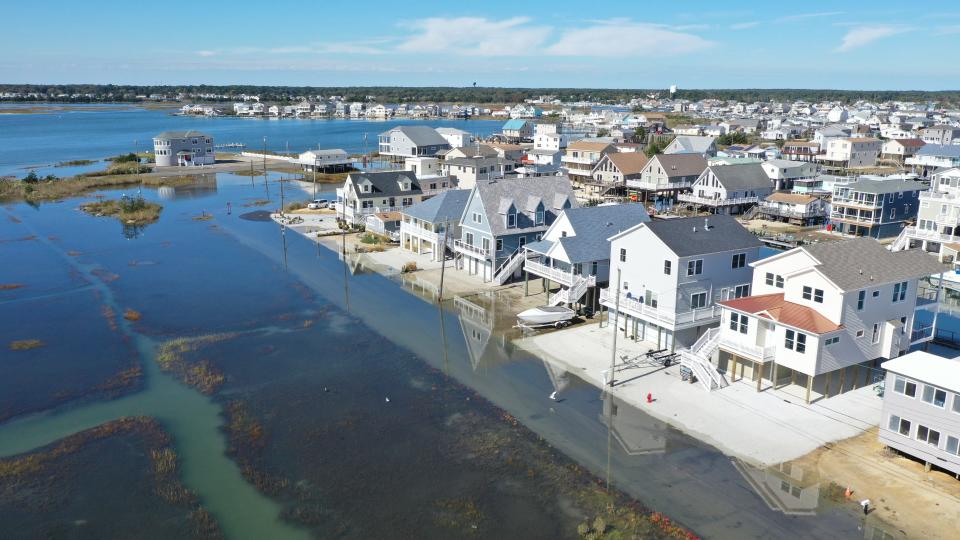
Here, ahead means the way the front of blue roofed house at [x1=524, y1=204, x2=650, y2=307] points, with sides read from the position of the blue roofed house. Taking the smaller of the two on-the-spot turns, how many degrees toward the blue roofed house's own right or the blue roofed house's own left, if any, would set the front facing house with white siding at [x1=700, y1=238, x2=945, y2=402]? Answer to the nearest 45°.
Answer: approximately 90° to the blue roofed house's own left

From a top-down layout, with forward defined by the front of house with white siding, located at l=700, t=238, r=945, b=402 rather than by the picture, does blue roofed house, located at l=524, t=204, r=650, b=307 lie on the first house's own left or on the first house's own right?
on the first house's own right

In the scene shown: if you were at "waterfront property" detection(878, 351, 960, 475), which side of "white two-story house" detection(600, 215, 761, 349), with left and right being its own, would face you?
left

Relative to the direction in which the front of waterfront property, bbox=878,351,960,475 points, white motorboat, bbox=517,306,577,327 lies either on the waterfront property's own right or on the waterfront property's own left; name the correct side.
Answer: on the waterfront property's own right

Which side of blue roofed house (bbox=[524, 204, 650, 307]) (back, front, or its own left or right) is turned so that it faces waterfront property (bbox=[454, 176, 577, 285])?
right

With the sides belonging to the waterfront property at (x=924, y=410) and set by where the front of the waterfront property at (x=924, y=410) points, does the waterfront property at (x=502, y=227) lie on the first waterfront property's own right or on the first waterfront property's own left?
on the first waterfront property's own right

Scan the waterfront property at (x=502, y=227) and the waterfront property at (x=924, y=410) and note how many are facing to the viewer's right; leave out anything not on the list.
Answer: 0

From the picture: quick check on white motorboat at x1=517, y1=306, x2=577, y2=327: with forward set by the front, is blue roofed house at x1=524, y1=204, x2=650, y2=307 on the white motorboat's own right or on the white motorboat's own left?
on the white motorboat's own right

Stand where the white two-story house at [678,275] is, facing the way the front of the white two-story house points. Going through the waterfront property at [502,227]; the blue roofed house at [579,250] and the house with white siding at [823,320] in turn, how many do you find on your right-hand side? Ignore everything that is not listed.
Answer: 2

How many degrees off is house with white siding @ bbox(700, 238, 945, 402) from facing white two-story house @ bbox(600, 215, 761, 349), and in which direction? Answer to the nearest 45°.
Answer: approximately 90° to its right

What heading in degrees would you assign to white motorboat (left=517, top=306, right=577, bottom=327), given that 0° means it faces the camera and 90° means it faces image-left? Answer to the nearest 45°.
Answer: approximately 90°

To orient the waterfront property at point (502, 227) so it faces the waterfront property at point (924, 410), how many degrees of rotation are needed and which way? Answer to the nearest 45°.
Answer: approximately 90° to its left
